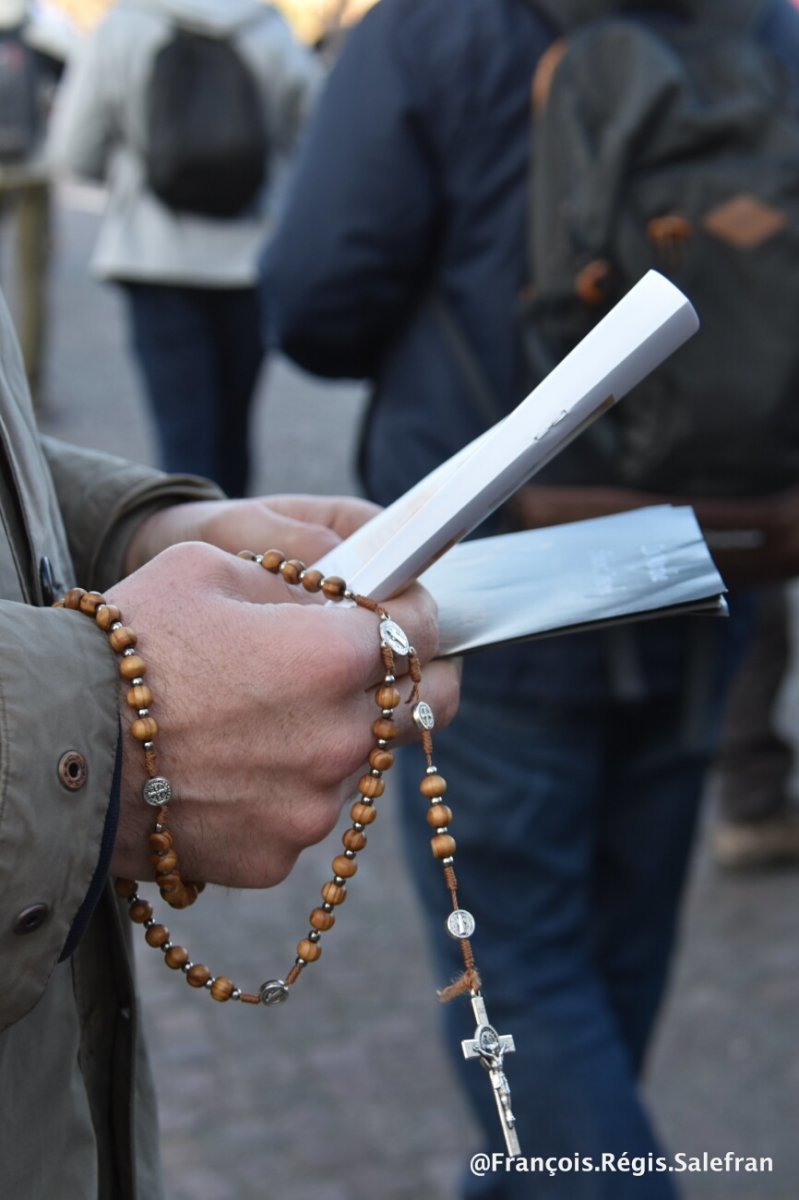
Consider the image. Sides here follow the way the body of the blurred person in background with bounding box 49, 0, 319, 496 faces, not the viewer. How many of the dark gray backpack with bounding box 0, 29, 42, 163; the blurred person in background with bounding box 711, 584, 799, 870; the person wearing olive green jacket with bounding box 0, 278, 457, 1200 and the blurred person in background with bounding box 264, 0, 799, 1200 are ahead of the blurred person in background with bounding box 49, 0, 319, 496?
1

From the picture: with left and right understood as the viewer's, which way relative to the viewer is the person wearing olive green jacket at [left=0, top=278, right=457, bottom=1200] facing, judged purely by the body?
facing to the right of the viewer

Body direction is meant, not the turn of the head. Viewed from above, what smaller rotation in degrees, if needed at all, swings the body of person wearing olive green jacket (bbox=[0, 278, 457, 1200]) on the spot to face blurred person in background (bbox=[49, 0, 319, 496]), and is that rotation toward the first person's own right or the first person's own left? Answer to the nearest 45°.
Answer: approximately 90° to the first person's own left

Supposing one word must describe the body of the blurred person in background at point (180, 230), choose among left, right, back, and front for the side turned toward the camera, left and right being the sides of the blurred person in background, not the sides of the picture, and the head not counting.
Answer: back

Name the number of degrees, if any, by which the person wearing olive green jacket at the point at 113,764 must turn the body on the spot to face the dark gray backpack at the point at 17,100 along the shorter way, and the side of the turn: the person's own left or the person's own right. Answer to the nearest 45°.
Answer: approximately 90° to the person's own left

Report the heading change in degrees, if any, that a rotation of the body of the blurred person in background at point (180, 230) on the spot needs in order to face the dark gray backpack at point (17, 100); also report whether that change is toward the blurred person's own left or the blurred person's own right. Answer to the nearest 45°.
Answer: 0° — they already face it

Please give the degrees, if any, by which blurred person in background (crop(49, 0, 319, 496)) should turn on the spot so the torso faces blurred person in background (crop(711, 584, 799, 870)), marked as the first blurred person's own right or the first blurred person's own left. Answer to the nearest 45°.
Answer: approximately 135° to the first blurred person's own right

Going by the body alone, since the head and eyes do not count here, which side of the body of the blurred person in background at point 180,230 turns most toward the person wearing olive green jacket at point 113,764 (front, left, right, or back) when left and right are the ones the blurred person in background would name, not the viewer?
back

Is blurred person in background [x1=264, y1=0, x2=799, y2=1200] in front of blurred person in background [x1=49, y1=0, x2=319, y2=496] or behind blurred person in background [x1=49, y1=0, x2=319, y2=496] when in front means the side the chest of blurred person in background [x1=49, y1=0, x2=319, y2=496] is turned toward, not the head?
behind

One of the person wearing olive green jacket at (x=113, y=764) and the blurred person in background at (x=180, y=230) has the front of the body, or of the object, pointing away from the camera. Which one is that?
the blurred person in background
